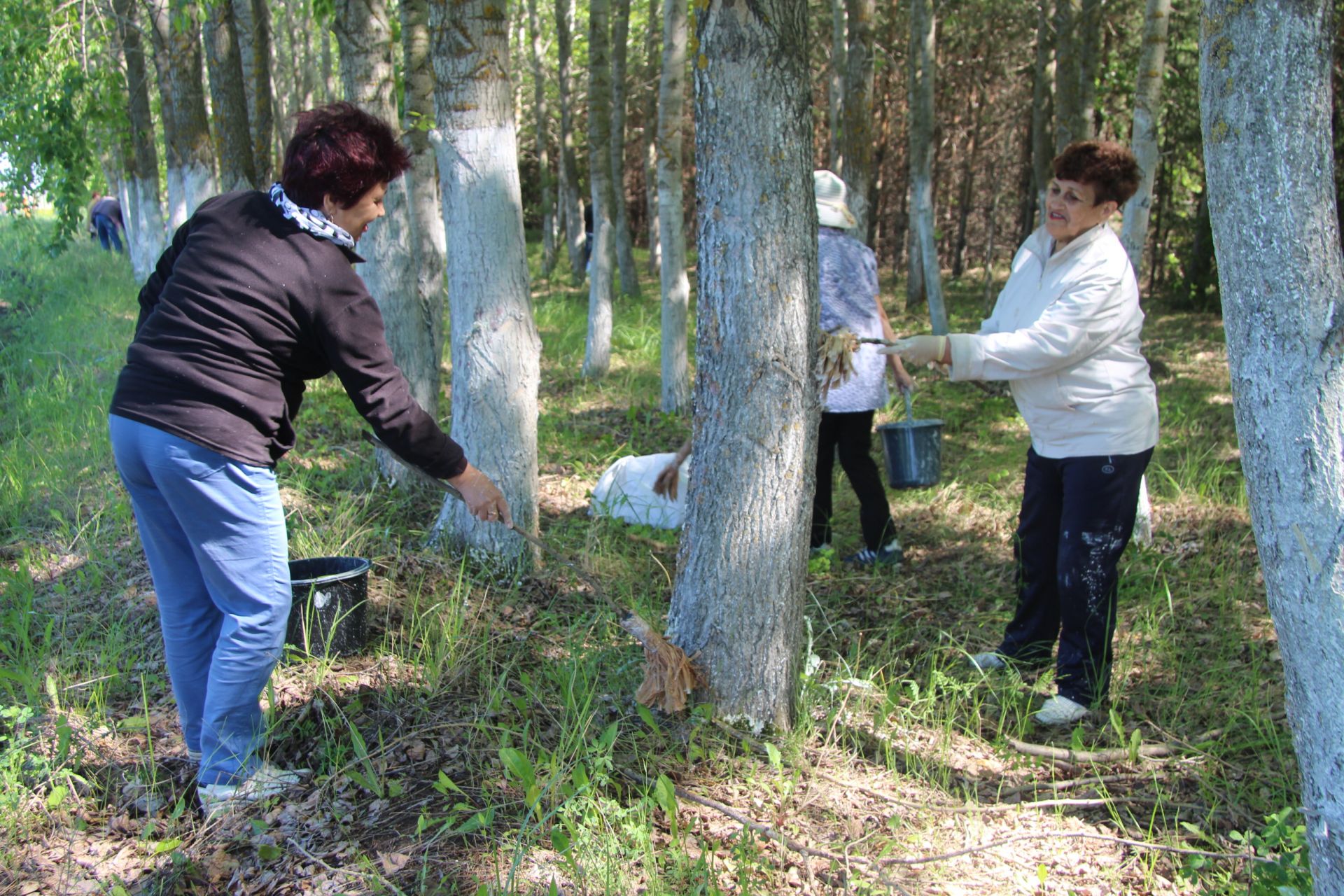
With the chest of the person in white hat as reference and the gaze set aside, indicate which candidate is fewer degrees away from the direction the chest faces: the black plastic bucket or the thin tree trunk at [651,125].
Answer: the thin tree trunk

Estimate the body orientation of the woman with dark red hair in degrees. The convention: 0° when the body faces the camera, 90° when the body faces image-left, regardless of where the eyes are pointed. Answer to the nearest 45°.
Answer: approximately 225°

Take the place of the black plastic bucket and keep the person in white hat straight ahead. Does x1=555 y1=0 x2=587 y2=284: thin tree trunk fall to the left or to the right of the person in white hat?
left

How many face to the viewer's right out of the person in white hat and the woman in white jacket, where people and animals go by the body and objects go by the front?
0

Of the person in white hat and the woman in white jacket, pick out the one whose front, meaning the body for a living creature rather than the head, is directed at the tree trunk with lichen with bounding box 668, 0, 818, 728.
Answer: the woman in white jacket

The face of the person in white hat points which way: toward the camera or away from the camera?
away from the camera

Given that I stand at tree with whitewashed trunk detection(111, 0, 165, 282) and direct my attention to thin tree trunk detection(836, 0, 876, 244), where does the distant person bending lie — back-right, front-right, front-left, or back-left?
back-left

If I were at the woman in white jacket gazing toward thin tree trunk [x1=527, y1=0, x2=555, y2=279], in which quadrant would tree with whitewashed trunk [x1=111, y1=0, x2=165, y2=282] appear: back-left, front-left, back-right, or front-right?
front-left

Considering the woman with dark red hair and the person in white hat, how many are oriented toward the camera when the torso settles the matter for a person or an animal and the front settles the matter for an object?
0

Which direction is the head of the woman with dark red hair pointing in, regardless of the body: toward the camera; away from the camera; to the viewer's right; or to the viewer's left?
to the viewer's right

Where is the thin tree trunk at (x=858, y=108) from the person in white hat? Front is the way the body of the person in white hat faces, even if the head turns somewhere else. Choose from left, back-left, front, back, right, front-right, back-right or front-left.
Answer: front-right

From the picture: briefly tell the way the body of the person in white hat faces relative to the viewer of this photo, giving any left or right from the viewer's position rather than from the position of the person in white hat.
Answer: facing away from the viewer and to the left of the viewer

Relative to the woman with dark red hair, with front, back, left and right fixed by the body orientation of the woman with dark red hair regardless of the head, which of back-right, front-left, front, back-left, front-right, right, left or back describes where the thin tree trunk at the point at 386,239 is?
front-left
